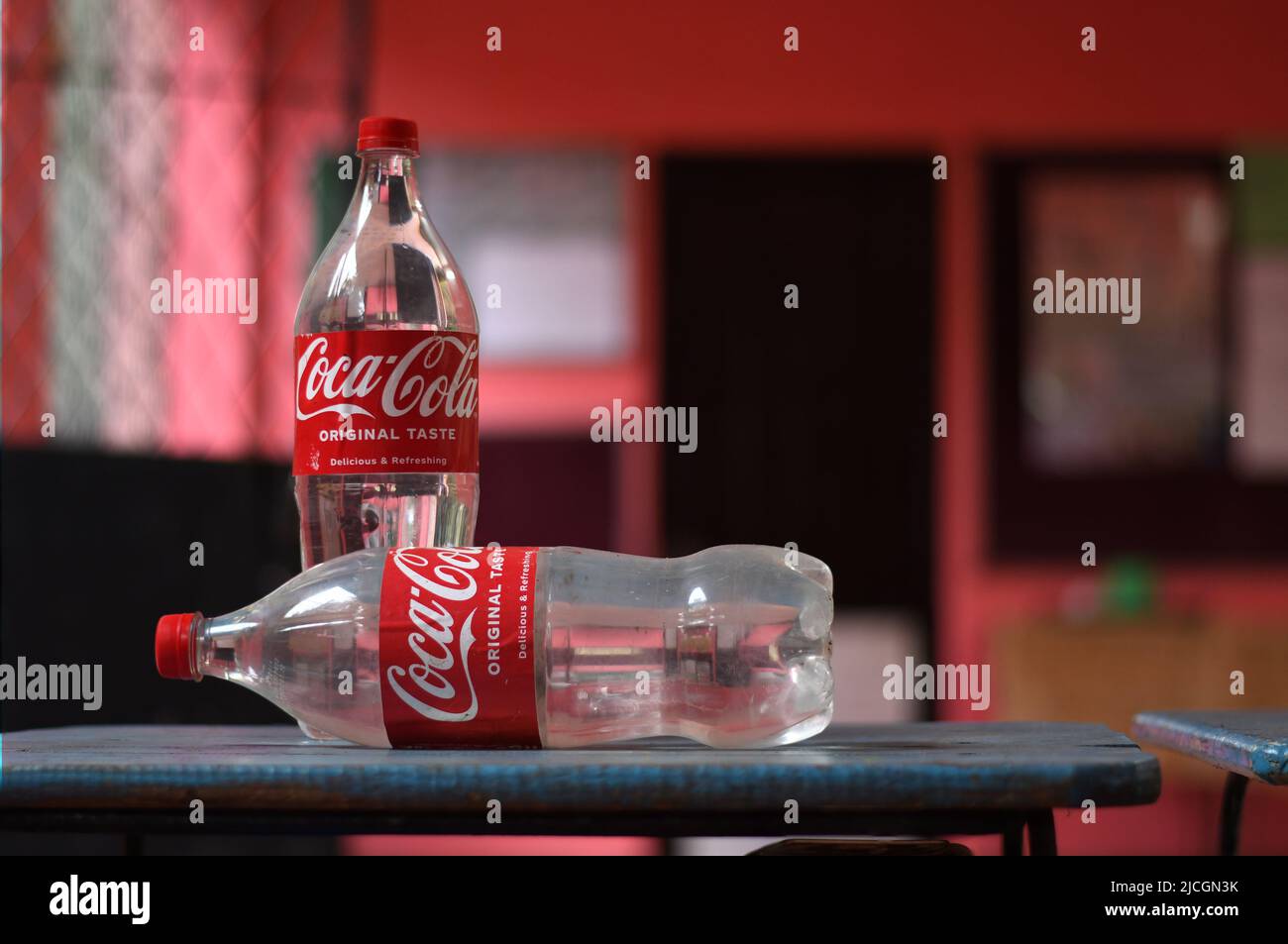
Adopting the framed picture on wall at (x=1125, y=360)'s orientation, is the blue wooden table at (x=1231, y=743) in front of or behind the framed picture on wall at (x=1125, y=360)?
in front

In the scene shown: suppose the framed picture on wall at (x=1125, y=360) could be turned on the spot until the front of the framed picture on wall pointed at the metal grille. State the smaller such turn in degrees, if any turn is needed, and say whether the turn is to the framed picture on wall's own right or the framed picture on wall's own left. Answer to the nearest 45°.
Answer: approximately 45° to the framed picture on wall's own right

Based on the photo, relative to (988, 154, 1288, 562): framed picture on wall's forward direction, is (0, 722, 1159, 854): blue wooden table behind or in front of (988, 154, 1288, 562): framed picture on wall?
in front

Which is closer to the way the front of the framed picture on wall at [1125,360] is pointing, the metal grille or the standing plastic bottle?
the standing plastic bottle

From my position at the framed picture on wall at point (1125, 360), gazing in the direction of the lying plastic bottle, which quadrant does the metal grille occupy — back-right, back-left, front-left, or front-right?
front-right

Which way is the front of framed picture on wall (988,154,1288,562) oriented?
toward the camera

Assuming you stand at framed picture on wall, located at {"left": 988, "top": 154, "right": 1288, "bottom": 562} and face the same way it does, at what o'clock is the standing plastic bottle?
The standing plastic bottle is roughly at 12 o'clock from the framed picture on wall.

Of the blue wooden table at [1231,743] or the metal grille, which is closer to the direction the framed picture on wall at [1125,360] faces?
the blue wooden table

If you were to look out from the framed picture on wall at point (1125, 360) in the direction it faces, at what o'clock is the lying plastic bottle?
The lying plastic bottle is roughly at 12 o'clock from the framed picture on wall.
